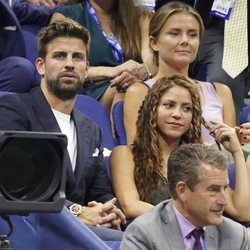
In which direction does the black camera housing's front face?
toward the camera

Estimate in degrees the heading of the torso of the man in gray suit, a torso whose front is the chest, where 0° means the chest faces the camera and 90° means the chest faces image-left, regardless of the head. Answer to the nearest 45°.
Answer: approximately 315°

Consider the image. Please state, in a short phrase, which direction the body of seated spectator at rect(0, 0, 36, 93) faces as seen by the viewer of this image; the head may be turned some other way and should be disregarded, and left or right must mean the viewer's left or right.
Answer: facing the viewer and to the right of the viewer

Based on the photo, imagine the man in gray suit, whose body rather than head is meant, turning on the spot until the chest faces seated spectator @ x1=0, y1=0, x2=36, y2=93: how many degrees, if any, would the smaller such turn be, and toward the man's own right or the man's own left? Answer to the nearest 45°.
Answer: approximately 180°

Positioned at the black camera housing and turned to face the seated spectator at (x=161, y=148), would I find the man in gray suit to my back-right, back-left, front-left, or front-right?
front-right

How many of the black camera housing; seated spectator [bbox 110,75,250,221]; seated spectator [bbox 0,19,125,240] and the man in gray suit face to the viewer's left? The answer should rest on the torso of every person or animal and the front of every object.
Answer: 0

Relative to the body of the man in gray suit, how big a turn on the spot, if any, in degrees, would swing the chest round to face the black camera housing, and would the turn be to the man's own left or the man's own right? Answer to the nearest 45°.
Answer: approximately 90° to the man's own right

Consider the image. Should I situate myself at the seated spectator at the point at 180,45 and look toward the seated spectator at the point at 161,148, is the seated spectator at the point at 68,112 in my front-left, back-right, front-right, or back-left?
front-right

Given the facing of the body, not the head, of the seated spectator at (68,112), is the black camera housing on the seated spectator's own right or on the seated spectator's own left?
on the seated spectator's own right
